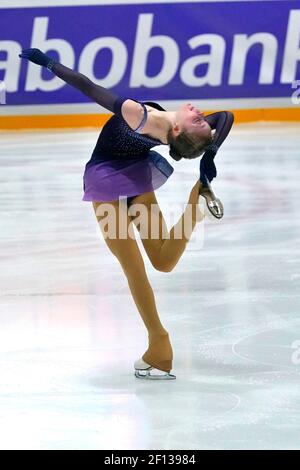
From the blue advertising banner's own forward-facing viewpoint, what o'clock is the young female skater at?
The young female skater is roughly at 12 o'clock from the blue advertising banner.

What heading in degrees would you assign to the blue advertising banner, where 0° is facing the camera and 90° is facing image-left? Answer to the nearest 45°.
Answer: approximately 0°
